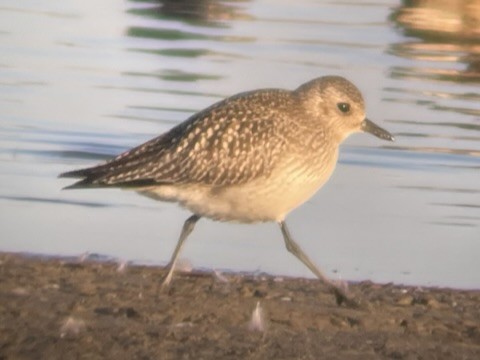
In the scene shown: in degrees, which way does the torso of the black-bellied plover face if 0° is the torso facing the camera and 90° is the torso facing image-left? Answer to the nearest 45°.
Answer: approximately 270°

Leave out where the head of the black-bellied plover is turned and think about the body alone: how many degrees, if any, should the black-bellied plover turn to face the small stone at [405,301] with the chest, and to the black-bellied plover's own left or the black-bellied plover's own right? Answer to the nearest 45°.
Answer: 0° — it already faces it
